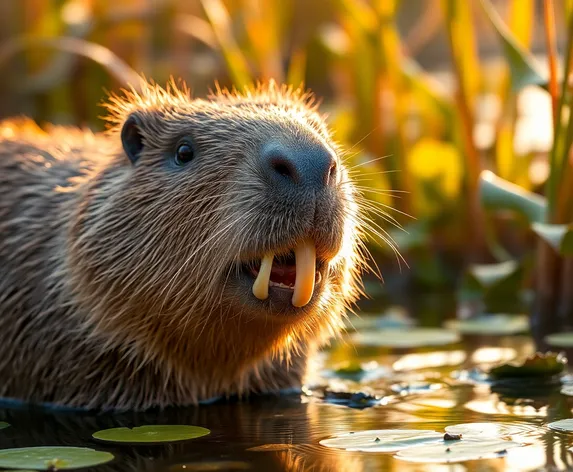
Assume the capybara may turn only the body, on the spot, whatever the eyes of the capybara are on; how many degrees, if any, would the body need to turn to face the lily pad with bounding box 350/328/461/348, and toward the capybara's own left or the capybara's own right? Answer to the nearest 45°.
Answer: approximately 90° to the capybara's own left

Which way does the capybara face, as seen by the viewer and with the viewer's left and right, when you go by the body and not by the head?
facing the viewer and to the right of the viewer

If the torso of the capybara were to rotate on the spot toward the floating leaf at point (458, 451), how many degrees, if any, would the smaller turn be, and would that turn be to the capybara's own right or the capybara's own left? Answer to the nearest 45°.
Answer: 0° — it already faces it

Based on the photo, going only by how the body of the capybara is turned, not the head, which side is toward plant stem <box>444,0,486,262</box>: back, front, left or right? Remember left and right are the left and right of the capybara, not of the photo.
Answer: left

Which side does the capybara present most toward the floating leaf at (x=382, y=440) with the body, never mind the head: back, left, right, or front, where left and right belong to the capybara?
front

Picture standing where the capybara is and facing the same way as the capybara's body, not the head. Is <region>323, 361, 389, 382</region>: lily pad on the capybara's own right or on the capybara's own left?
on the capybara's own left

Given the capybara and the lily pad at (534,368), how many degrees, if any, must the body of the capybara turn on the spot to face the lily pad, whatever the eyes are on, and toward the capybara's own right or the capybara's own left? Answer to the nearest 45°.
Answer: approximately 45° to the capybara's own left

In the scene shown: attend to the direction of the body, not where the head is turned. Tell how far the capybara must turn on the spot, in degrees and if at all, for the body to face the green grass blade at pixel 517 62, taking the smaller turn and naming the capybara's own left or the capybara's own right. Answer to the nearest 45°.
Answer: approximately 45° to the capybara's own left
